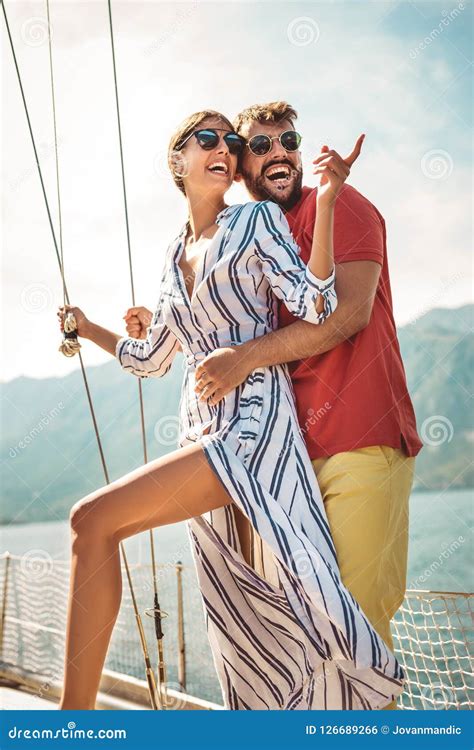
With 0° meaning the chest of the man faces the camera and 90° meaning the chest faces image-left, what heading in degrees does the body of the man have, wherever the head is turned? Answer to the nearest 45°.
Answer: approximately 45°

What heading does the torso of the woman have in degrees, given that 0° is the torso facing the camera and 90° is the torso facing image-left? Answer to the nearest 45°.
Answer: approximately 45°
